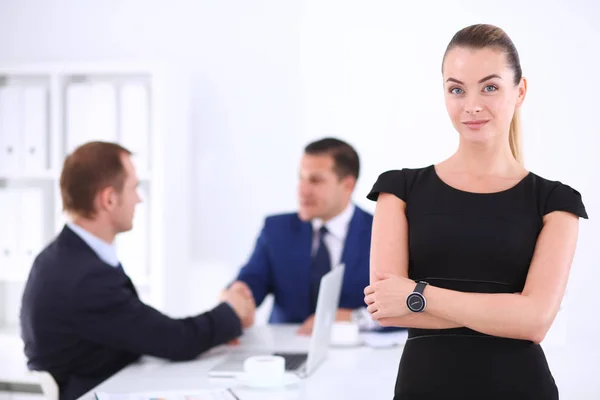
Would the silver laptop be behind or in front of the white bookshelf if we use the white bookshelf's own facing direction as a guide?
in front

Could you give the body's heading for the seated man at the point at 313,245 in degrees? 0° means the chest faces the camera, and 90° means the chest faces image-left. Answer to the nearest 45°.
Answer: approximately 45°

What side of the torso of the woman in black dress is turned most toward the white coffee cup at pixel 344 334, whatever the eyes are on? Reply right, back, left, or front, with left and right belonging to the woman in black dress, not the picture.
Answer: back

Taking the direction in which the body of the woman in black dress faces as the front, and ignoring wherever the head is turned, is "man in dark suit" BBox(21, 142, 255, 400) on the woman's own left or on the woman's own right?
on the woman's own right

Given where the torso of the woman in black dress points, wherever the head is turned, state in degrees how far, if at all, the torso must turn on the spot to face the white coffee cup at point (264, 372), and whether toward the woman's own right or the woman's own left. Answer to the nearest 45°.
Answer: approximately 135° to the woman's own right

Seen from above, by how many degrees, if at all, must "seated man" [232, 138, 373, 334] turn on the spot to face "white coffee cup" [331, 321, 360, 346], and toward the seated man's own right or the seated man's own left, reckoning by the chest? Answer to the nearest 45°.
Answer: approximately 45° to the seated man's own left

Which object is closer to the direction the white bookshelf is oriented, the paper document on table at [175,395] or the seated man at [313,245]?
the paper document on table

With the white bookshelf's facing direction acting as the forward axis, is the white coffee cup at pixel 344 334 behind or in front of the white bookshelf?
in front

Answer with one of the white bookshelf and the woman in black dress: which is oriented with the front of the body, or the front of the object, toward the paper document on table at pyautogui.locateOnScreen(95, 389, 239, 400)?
the white bookshelf

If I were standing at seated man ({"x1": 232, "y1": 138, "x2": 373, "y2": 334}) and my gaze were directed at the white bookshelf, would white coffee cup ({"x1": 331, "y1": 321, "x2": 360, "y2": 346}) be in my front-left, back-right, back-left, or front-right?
back-left

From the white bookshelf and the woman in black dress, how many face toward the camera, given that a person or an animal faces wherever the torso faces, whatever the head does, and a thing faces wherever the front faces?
2

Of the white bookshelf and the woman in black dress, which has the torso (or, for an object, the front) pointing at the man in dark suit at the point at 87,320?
the white bookshelf

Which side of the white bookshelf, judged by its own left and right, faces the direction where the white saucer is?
front

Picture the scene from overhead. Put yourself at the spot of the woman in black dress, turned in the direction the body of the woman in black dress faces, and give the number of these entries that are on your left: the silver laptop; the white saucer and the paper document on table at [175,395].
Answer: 0

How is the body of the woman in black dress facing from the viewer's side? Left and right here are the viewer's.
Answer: facing the viewer

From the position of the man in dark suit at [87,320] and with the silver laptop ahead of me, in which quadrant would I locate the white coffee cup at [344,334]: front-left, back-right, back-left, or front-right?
front-left

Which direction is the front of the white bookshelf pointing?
toward the camera
